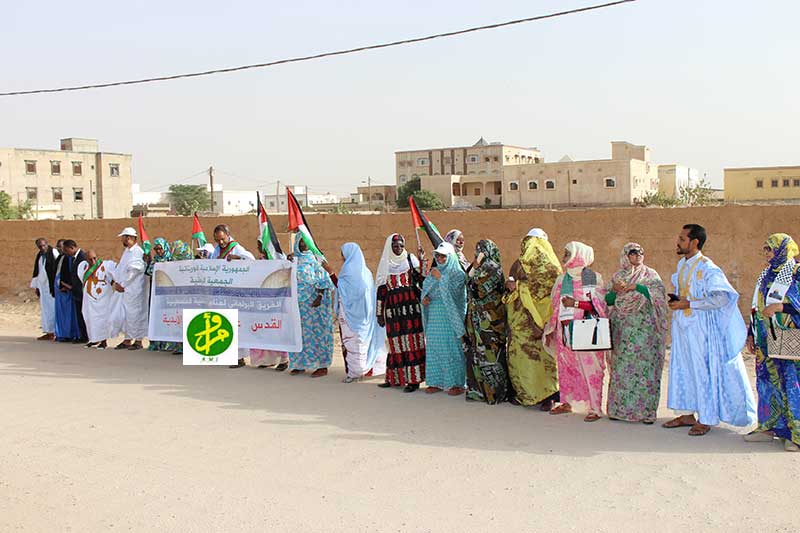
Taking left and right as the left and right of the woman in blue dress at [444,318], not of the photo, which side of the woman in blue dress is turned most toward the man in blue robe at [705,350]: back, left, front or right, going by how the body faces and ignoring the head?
left

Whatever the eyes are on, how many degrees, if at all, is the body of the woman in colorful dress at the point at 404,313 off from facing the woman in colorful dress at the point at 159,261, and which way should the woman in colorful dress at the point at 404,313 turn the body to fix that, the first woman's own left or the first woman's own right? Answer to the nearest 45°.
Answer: approximately 135° to the first woman's own right

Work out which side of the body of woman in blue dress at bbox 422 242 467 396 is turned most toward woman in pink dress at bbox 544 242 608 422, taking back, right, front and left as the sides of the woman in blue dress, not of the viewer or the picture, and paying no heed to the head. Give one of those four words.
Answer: left

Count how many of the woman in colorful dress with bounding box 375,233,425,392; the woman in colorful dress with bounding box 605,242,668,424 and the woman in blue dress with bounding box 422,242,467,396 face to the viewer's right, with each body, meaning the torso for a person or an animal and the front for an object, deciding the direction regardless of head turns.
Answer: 0

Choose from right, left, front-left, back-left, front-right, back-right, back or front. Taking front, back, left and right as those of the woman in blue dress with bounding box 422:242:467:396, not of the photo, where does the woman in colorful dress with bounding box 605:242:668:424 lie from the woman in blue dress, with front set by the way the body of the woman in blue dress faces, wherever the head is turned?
left

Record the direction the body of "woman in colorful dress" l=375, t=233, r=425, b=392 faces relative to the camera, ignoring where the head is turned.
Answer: toward the camera

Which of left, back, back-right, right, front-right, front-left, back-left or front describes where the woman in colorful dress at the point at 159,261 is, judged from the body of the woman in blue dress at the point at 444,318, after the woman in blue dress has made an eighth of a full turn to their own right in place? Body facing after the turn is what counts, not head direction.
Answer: front-right

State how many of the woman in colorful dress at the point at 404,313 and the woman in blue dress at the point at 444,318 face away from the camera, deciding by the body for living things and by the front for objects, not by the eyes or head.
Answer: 0

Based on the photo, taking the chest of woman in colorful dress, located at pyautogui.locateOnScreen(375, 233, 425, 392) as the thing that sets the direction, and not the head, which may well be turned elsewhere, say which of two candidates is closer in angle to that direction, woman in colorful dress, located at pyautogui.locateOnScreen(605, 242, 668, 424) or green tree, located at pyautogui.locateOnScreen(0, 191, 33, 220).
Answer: the woman in colorful dress

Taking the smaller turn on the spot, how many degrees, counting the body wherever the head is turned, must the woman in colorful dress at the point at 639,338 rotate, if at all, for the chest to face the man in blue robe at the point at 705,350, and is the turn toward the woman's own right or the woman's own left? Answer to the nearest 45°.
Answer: approximately 135° to the woman's own left

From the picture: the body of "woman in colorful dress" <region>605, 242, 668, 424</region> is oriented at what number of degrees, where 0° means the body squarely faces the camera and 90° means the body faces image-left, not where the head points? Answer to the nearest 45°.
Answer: approximately 45°

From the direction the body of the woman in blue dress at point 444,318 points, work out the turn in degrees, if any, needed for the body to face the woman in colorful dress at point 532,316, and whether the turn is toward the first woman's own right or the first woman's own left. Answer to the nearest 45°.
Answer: approximately 90° to the first woman's own left

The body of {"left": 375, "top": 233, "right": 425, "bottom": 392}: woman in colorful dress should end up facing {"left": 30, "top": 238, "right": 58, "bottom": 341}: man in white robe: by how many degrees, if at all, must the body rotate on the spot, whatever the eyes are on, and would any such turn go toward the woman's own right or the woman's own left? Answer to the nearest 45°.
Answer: approximately 135° to the woman's own right

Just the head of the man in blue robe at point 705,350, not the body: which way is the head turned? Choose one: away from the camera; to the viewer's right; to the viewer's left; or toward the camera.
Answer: to the viewer's left

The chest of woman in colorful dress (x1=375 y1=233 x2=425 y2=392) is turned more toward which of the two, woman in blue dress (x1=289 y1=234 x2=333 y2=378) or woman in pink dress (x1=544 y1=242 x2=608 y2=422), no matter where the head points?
the woman in pink dress
